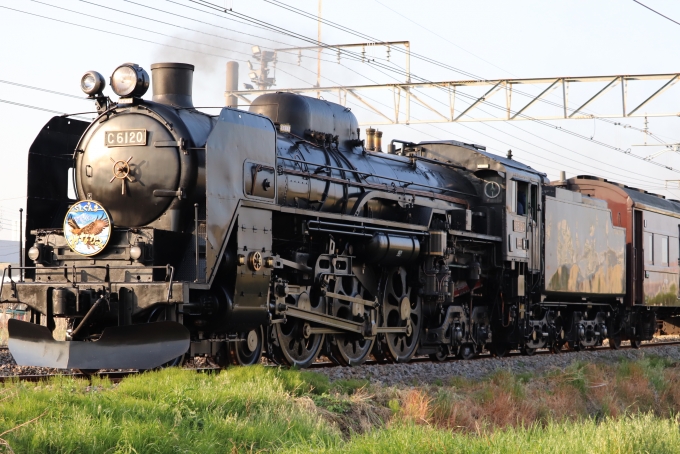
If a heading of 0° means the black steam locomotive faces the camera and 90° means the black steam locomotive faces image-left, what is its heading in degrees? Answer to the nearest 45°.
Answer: approximately 45°

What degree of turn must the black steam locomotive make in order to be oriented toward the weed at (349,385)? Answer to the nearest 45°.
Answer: approximately 90° to its left
